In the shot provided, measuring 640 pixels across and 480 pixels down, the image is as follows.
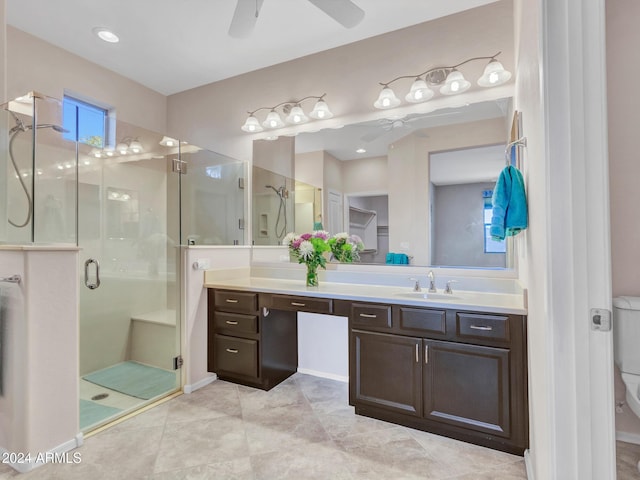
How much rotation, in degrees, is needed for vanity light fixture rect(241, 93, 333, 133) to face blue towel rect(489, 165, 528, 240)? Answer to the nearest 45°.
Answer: approximately 90° to its left

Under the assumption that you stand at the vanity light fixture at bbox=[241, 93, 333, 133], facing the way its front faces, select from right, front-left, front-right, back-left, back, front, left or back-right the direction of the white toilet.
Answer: left

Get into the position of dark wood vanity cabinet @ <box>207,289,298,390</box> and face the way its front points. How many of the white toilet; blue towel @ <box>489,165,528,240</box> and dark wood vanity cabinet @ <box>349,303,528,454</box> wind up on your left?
3

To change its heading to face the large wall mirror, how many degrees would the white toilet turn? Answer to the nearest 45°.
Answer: approximately 90° to its right

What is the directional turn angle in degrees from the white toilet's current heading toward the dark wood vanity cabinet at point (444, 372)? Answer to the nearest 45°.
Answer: approximately 90° to its right

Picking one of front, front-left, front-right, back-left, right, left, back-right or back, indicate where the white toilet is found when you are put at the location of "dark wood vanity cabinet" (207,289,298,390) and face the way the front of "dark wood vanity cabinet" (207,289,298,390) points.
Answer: left

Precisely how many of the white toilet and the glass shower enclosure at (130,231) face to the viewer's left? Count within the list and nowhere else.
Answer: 0

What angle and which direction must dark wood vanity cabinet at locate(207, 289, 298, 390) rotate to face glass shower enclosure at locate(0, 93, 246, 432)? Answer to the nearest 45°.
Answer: approximately 90° to its right

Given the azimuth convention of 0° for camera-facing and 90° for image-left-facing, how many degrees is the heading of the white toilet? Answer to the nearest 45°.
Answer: approximately 0°
